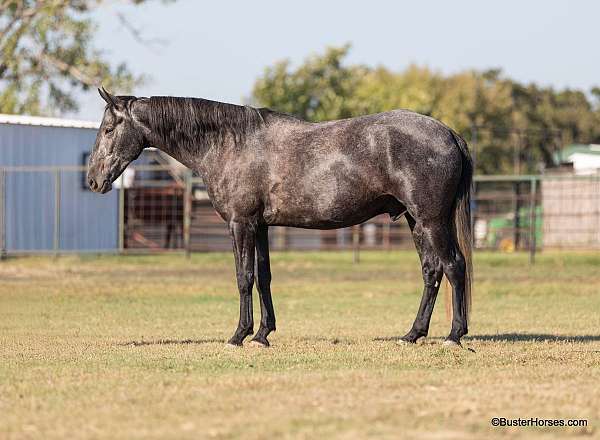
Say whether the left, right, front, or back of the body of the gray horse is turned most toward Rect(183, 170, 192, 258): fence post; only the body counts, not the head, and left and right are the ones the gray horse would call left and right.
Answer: right

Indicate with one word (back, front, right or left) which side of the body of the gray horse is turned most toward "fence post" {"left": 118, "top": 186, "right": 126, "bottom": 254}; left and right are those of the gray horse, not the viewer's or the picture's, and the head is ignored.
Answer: right

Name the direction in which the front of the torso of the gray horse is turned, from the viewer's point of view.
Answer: to the viewer's left

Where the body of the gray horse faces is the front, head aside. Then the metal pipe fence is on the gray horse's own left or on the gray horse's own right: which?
on the gray horse's own right

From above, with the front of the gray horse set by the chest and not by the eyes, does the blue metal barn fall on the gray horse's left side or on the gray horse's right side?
on the gray horse's right side
